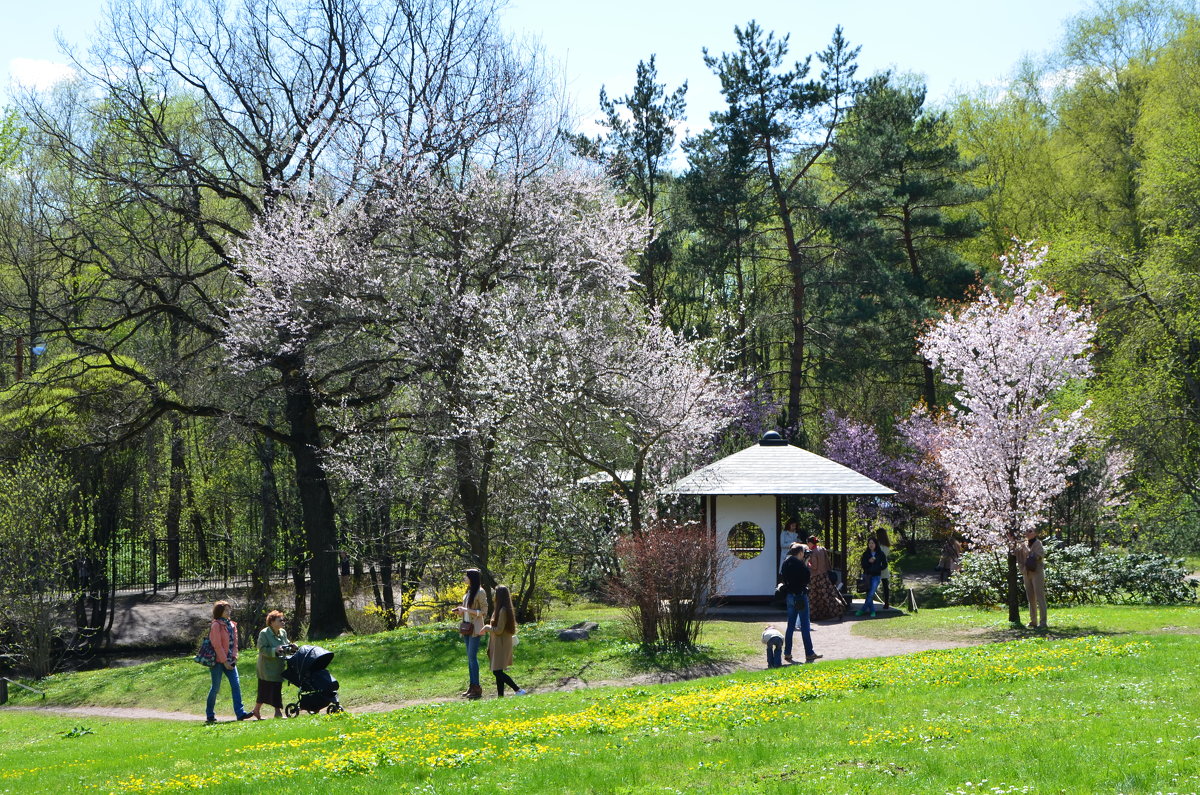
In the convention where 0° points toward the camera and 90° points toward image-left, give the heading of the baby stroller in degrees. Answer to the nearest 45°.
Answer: approximately 270°

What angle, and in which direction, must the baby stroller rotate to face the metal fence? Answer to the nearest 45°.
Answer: approximately 90° to its left

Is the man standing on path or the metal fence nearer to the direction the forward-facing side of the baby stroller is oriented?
the man standing on path

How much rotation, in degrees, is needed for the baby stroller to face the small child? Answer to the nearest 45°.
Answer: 0° — it already faces them

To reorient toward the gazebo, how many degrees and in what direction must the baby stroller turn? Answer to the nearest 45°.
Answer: approximately 45° to its left

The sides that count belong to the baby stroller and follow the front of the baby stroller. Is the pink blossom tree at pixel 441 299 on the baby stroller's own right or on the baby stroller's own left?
on the baby stroller's own left

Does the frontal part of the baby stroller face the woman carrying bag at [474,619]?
yes

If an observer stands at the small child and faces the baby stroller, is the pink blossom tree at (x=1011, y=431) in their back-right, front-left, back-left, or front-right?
back-right

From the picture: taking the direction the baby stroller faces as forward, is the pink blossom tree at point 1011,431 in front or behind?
in front

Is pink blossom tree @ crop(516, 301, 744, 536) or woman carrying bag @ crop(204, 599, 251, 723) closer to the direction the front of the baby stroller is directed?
the pink blossom tree
